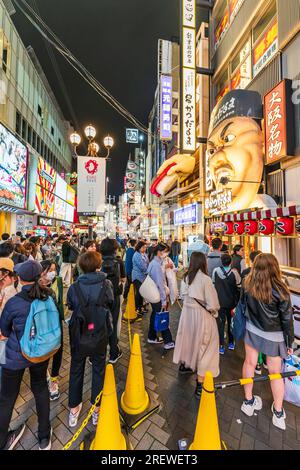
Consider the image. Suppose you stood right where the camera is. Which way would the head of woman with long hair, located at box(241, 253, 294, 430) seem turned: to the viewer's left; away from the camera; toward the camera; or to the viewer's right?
away from the camera

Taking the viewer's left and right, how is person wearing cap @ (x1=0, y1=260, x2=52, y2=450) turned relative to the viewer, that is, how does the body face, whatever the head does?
facing away from the viewer and to the left of the viewer

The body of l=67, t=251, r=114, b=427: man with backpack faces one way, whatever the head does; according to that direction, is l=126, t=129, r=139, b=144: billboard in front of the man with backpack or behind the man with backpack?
in front

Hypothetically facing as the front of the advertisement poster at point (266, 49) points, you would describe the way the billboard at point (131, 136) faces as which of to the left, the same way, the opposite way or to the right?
to the left

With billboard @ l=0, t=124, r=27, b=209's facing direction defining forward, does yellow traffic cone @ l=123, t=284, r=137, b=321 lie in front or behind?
in front

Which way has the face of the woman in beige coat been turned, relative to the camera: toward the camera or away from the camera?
away from the camera

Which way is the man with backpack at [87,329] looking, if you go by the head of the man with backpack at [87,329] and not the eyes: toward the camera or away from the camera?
away from the camera

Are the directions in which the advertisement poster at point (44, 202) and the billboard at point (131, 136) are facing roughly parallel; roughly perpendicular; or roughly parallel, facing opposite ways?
roughly perpendicular

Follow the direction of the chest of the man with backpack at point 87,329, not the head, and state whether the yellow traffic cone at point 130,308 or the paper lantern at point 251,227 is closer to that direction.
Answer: the yellow traffic cone

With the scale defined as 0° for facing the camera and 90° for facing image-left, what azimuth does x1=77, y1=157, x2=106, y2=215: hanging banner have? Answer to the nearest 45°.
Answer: approximately 0°
